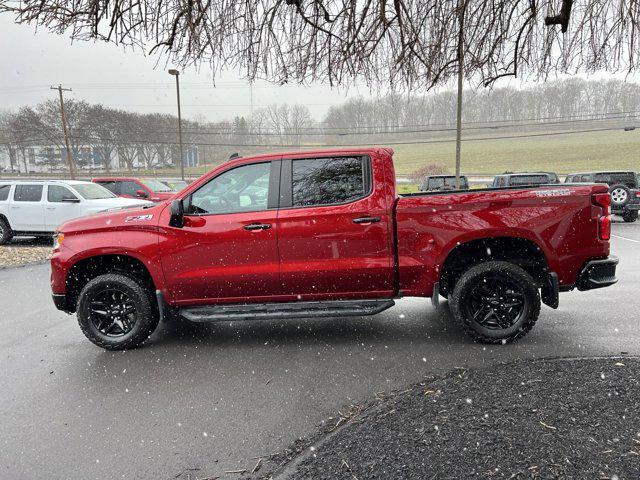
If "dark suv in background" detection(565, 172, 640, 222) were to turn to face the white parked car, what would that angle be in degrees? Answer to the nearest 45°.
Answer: approximately 90° to its left

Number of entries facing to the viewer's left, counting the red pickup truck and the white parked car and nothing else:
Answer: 1

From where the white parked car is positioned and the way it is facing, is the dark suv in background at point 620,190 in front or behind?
in front

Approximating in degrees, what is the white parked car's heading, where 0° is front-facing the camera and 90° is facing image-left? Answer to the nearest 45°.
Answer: approximately 315°

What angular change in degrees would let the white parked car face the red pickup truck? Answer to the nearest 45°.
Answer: approximately 45° to its right

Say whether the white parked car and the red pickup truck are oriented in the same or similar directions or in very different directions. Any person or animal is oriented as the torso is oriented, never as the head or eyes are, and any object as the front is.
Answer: very different directions

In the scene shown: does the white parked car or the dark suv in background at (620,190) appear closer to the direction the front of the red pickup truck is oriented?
the white parked car

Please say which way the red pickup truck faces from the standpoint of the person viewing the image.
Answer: facing to the left of the viewer

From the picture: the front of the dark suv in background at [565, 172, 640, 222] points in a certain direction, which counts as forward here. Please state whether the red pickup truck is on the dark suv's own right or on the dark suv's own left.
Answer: on the dark suv's own left

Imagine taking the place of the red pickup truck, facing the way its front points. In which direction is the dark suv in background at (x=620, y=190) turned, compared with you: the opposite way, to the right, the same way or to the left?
to the right

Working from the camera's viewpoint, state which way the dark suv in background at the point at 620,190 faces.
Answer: facing away from the viewer and to the left of the viewer

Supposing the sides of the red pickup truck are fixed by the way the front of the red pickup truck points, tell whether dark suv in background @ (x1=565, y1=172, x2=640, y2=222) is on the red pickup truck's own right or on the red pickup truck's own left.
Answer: on the red pickup truck's own right
